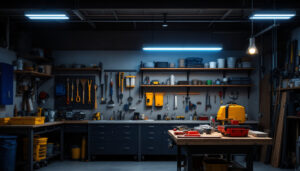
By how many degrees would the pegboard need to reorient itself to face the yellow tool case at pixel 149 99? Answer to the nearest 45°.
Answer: approximately 90° to its left

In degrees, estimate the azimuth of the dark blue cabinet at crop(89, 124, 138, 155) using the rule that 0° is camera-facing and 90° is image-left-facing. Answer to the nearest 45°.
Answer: approximately 0°

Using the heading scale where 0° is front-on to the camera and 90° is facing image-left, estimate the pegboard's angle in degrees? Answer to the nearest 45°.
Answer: approximately 0°

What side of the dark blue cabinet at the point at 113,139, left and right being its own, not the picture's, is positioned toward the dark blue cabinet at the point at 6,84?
right

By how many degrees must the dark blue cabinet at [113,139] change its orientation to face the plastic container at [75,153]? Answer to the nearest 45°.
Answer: approximately 90° to its right

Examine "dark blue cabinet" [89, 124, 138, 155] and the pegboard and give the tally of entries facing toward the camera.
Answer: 2

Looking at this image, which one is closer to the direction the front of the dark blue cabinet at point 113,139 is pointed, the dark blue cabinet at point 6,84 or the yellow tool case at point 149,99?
the dark blue cabinet

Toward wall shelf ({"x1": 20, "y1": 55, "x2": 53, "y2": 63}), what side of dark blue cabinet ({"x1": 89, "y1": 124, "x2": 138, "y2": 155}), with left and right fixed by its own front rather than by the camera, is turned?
right

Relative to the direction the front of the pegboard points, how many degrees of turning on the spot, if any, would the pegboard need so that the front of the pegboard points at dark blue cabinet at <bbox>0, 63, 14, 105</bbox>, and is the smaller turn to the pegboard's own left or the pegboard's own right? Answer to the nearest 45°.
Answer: approximately 45° to the pegboard's own right

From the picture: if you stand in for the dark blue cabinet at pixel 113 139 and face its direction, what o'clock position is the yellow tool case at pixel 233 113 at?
The yellow tool case is roughly at 11 o'clock from the dark blue cabinet.

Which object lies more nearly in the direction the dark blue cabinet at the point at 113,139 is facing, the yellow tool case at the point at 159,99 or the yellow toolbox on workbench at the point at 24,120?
the yellow toolbox on workbench
